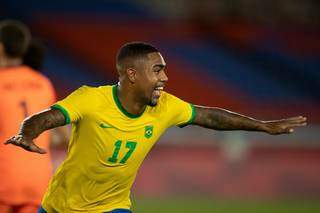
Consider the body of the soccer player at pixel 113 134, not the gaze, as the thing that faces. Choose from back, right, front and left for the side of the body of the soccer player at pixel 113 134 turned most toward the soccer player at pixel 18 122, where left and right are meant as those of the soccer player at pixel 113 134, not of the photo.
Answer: back

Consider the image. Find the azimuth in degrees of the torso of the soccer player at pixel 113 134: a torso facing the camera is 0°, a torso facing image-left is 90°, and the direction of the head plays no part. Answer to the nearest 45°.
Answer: approximately 315°

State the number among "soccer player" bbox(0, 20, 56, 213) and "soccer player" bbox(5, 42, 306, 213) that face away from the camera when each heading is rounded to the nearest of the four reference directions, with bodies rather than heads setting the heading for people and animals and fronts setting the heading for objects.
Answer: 1

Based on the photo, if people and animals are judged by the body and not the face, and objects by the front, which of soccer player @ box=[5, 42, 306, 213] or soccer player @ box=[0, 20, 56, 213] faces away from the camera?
soccer player @ box=[0, 20, 56, 213]

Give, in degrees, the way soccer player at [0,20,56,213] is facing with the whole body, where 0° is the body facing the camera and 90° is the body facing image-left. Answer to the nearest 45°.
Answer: approximately 180°

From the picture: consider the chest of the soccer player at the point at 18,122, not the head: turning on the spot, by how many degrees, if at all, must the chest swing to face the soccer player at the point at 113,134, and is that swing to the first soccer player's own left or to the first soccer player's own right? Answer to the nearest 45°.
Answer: approximately 135° to the first soccer player's own right
